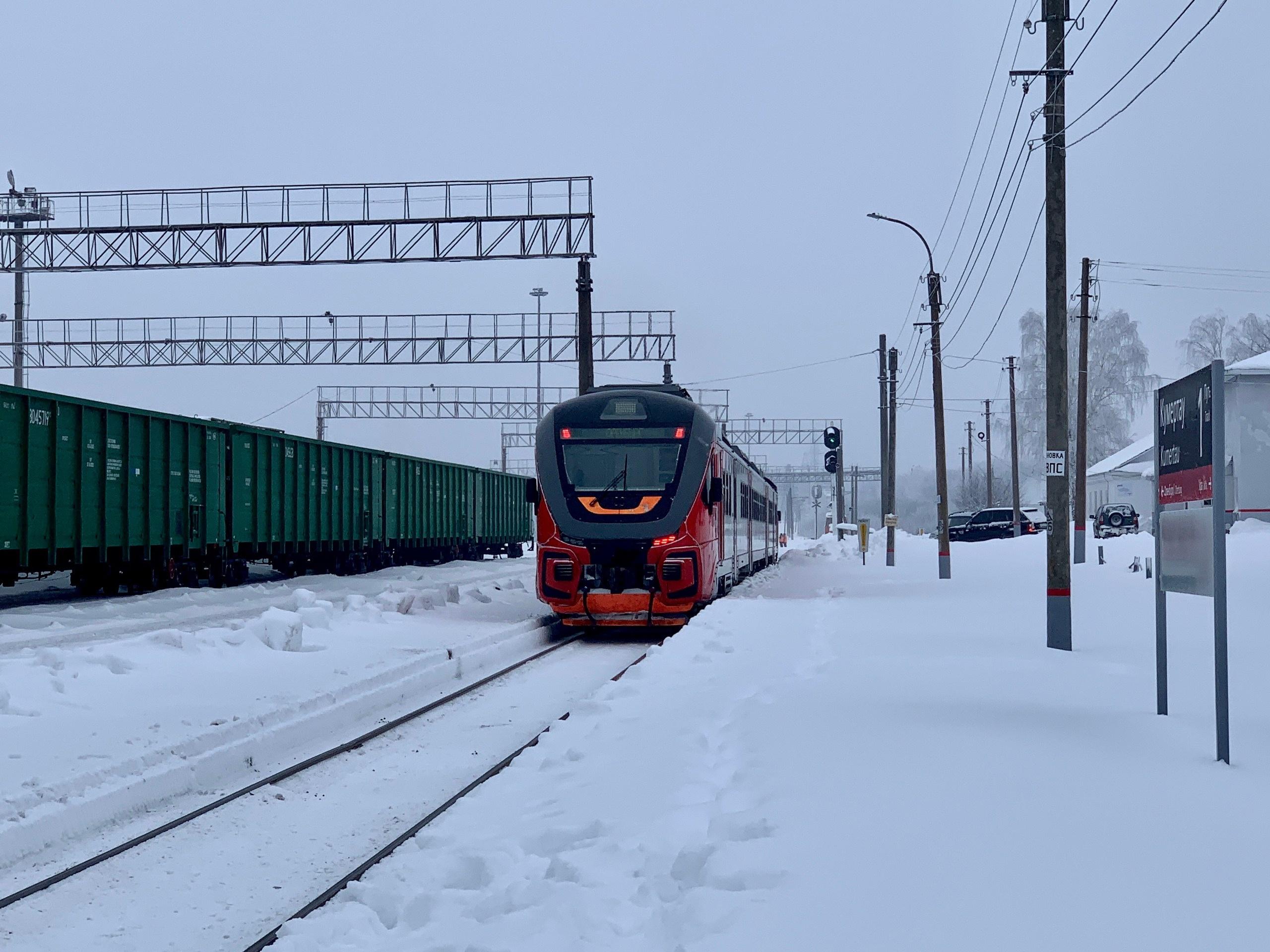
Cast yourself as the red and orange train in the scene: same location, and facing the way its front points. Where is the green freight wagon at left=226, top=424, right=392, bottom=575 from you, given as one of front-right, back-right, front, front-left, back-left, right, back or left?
back-right

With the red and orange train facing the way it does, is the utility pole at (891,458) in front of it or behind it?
behind

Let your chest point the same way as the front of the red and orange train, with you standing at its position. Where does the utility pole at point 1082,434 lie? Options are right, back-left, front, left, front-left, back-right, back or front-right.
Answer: back-left

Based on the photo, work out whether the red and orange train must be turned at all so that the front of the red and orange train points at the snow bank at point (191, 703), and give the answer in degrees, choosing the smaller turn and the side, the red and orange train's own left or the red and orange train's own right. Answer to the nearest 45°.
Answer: approximately 45° to the red and orange train's own right

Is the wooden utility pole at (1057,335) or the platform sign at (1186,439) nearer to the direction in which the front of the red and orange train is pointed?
the platform sign

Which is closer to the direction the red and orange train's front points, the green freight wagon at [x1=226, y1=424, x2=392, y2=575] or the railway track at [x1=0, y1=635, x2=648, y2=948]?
the railway track

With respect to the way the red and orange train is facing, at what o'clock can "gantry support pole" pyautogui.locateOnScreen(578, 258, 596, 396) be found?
The gantry support pole is roughly at 6 o'clock from the red and orange train.

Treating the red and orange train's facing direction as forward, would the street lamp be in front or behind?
behind

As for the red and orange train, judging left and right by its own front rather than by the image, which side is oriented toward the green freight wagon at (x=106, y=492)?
right

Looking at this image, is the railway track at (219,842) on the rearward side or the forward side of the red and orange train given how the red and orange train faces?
on the forward side

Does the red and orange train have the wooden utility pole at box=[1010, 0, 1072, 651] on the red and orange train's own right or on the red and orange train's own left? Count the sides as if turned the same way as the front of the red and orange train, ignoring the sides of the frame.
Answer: on the red and orange train's own left

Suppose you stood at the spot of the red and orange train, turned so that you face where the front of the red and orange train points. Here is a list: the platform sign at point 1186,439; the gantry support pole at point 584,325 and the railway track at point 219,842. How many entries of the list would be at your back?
1

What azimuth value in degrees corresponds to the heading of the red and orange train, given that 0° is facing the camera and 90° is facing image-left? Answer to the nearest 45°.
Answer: approximately 0°

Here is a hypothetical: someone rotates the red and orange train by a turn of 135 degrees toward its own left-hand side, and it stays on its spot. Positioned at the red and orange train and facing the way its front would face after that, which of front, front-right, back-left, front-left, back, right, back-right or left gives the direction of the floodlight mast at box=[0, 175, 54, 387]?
left
